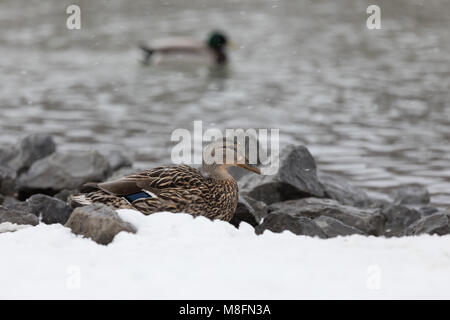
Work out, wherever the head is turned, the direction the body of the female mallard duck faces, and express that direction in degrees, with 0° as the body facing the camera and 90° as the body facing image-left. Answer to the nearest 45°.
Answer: approximately 270°

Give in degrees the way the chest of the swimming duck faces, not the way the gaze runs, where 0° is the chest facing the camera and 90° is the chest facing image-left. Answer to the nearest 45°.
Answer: approximately 270°

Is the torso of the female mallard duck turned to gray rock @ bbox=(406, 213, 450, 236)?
yes

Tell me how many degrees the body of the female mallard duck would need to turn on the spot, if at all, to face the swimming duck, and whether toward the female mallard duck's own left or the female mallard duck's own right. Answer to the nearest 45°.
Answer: approximately 90° to the female mallard duck's own left

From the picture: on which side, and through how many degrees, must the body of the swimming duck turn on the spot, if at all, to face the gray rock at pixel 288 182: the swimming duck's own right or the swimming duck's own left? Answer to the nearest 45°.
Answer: approximately 90° to the swimming duck's own right

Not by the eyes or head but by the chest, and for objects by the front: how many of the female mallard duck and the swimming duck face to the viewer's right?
2

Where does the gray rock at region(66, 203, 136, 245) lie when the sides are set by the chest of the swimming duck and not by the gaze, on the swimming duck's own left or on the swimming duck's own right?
on the swimming duck's own right

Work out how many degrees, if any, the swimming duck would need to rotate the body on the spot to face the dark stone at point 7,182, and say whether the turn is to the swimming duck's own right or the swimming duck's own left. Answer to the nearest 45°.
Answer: approximately 90° to the swimming duck's own right

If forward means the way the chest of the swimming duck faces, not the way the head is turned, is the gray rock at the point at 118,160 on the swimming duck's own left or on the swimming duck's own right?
on the swimming duck's own right

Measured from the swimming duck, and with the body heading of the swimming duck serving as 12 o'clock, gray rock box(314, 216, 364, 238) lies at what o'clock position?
The gray rock is roughly at 3 o'clock from the swimming duck.

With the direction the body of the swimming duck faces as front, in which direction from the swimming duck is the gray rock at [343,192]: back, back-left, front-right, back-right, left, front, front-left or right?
right
